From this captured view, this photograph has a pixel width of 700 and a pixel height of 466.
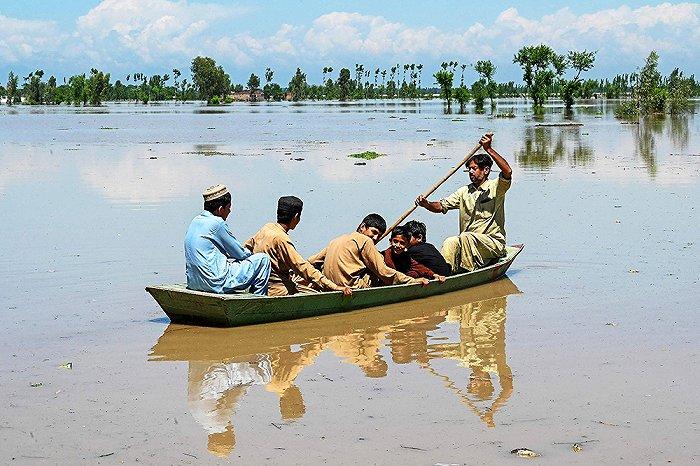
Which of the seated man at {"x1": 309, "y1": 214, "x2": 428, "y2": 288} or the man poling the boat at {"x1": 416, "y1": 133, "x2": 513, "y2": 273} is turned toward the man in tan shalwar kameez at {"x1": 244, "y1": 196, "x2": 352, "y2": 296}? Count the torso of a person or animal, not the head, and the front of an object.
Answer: the man poling the boat

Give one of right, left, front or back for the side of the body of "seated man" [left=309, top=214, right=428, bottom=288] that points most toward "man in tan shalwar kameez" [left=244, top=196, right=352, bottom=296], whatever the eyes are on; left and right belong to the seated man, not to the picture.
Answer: back

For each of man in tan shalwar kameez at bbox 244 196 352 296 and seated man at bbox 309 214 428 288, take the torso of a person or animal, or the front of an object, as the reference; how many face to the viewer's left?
0

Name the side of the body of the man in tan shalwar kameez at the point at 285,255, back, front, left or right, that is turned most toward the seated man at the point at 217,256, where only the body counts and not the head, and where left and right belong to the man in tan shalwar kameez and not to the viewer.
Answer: back

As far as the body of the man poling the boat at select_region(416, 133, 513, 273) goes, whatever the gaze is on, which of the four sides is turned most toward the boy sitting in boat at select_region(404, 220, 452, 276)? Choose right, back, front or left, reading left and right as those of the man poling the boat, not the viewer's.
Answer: front

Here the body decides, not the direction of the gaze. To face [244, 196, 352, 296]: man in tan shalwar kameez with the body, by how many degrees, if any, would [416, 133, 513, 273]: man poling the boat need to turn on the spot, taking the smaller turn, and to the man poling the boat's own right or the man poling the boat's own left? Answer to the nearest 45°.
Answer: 0° — they already face them

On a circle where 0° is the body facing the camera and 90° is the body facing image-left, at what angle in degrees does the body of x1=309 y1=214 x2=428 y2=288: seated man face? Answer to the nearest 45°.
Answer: approximately 225°

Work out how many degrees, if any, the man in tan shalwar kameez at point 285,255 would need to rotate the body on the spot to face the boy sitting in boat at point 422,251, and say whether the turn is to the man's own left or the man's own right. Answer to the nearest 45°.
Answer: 0° — they already face them

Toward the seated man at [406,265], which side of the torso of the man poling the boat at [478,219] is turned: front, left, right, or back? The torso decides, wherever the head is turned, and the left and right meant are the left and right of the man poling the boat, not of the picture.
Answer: front

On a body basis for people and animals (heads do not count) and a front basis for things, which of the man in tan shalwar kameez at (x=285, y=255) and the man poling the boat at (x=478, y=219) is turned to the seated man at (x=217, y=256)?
the man poling the boat

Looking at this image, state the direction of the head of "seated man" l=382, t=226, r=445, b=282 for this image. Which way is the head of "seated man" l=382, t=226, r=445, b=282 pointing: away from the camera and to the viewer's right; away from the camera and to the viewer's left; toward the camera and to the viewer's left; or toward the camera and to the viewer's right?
toward the camera and to the viewer's left

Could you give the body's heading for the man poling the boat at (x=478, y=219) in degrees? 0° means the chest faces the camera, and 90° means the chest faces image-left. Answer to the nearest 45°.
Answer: approximately 45°

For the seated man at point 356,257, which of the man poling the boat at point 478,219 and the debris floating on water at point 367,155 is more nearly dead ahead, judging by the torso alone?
the man poling the boat

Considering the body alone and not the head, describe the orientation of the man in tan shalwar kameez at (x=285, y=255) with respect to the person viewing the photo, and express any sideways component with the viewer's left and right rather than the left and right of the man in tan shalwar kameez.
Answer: facing away from the viewer and to the right of the viewer

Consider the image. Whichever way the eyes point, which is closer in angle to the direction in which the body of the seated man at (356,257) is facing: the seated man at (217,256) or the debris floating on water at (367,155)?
the debris floating on water

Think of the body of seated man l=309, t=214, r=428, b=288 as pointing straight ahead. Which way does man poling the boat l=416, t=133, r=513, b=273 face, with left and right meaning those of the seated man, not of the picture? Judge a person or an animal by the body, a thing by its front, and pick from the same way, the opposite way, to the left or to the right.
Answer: the opposite way
